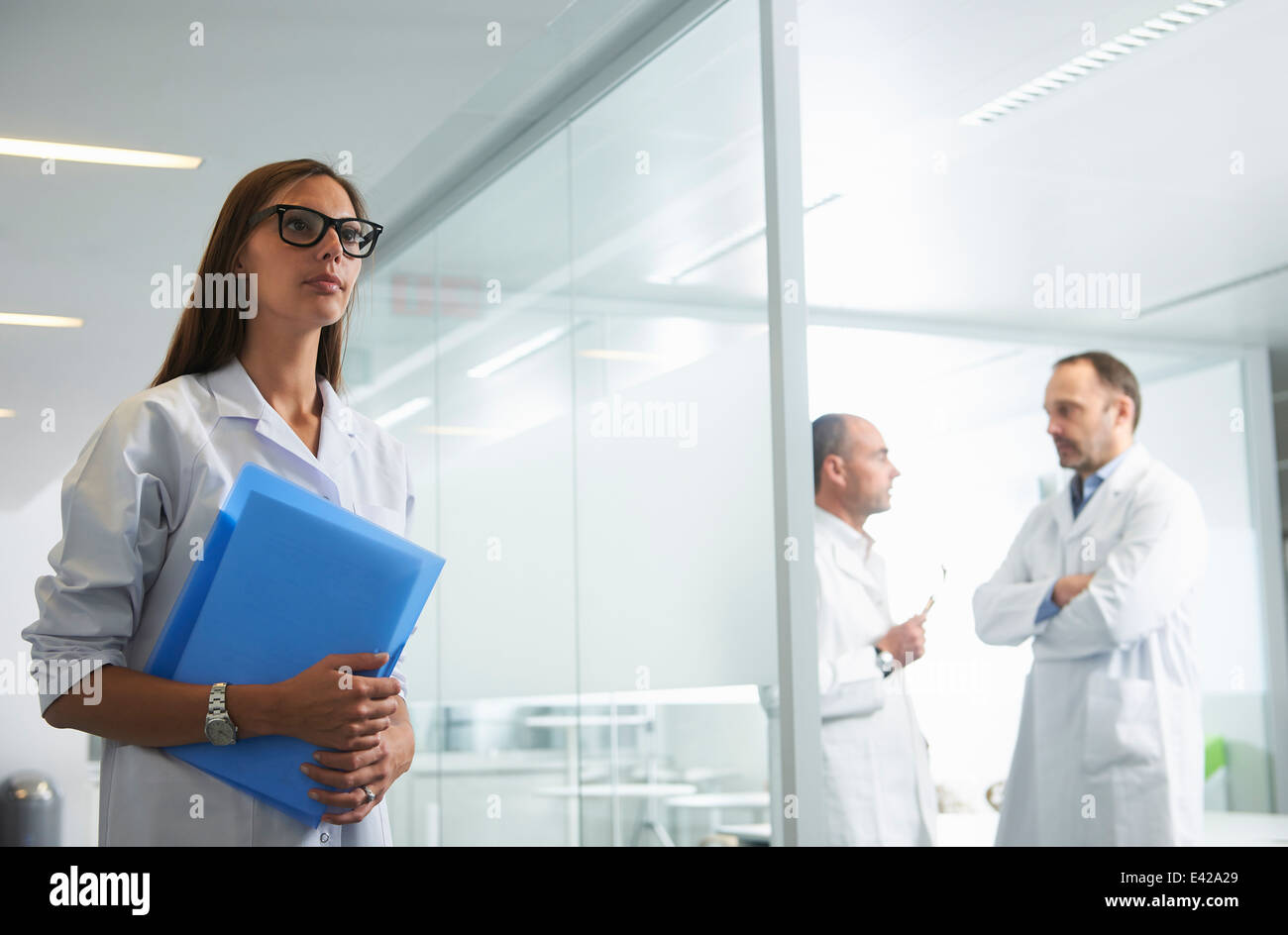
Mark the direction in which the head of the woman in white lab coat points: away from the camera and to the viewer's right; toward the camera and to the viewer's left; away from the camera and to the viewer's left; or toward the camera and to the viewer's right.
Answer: toward the camera and to the viewer's right

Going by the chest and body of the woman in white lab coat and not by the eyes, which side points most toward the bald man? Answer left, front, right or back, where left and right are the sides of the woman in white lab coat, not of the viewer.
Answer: left

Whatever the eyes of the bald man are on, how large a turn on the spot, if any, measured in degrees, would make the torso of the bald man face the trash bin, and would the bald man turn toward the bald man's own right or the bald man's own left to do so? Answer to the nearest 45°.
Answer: approximately 180°

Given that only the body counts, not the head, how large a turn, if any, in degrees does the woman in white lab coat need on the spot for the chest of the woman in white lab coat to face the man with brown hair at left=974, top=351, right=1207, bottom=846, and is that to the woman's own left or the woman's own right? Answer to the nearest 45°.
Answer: approximately 90° to the woman's own left

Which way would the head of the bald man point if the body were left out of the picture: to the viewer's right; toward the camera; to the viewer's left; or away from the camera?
to the viewer's right

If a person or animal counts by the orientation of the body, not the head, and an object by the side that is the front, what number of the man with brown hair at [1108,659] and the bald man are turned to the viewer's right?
1

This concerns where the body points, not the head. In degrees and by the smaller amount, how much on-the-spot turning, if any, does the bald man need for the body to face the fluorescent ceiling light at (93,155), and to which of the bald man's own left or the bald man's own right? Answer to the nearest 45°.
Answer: approximately 180°

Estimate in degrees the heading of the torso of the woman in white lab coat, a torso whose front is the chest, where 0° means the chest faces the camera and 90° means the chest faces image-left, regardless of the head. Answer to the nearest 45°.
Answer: approximately 315°

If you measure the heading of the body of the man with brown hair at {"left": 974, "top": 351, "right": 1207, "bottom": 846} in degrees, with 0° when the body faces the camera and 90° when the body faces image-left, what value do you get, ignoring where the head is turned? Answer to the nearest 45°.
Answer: approximately 45°

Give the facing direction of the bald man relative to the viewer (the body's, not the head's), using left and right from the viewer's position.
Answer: facing to the right of the viewer
